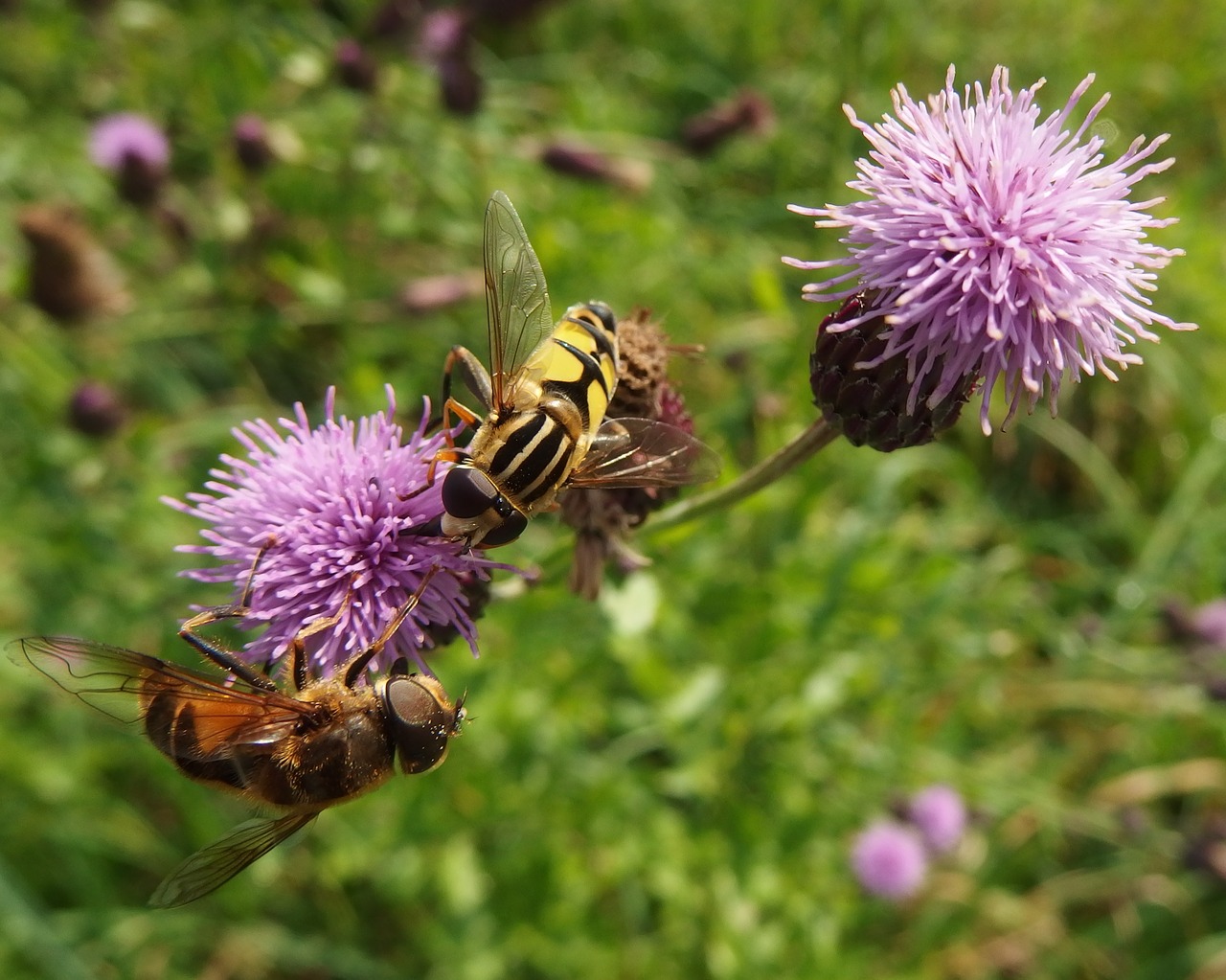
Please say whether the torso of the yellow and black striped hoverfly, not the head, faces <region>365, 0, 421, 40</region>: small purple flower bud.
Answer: no

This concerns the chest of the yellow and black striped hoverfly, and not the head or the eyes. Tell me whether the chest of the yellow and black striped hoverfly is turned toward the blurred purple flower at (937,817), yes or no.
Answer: no

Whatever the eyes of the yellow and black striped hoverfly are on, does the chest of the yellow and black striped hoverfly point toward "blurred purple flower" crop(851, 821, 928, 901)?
no

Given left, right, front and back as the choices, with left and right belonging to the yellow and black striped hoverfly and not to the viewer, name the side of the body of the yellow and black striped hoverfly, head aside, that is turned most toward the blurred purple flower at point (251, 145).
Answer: right

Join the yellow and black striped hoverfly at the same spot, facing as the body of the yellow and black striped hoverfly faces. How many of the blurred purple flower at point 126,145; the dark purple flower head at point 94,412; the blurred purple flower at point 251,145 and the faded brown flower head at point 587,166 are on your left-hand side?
0

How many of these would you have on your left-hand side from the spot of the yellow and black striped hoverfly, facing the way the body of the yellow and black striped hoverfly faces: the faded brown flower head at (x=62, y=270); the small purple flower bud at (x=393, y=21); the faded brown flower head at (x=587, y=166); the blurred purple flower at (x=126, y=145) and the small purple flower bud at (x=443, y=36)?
0

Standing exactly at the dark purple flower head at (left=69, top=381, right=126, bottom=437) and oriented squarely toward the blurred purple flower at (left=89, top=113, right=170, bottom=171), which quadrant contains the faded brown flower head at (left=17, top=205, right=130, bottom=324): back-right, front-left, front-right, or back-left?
front-left

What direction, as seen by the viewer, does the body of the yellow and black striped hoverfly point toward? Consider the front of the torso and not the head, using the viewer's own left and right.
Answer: facing the viewer and to the left of the viewer

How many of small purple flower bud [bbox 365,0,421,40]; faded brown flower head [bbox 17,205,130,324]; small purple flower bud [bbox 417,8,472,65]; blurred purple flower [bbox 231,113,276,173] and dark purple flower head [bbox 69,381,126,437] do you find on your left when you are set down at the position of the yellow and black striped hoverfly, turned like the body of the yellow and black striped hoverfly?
0

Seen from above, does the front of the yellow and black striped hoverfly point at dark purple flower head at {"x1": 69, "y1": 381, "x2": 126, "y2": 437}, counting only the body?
no

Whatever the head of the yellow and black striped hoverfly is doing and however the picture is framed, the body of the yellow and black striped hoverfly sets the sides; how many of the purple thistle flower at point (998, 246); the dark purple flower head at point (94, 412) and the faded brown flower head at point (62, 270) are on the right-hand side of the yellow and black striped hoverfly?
2

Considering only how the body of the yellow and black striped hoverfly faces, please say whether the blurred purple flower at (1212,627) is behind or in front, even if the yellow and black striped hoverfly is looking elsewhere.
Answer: behind
